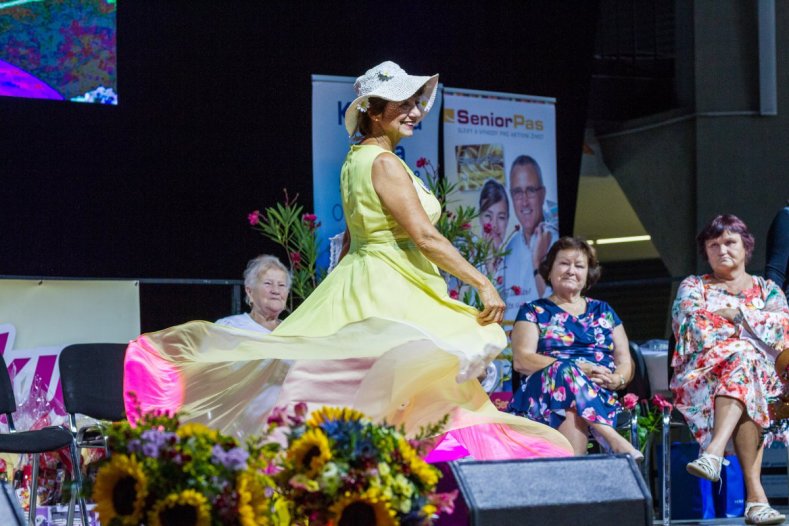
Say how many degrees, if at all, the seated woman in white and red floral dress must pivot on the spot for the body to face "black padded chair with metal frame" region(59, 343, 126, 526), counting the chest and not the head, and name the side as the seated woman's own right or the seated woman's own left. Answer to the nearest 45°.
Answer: approximately 90° to the seated woman's own right

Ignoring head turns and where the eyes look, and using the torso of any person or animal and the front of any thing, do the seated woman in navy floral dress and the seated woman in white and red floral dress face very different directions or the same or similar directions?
same or similar directions

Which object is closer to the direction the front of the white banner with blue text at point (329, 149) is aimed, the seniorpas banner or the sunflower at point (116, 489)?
the sunflower

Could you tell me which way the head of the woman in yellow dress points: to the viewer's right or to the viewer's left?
to the viewer's right

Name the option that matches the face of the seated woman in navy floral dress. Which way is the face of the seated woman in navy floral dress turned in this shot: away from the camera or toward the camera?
toward the camera

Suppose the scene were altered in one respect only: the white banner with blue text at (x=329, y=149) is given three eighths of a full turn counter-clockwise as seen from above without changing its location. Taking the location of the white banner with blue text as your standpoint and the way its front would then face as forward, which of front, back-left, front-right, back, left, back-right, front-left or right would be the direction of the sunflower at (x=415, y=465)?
back-right

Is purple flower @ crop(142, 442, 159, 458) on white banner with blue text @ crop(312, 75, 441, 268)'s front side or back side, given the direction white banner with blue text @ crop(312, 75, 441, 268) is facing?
on the front side

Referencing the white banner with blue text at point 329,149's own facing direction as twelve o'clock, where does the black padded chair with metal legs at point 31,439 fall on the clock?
The black padded chair with metal legs is roughly at 1 o'clock from the white banner with blue text.

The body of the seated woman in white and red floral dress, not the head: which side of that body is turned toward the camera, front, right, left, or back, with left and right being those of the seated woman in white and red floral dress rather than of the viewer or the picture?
front

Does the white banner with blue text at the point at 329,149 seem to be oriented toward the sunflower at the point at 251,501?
yes

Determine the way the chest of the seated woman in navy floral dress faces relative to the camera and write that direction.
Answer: toward the camera

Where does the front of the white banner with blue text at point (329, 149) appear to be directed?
toward the camera
